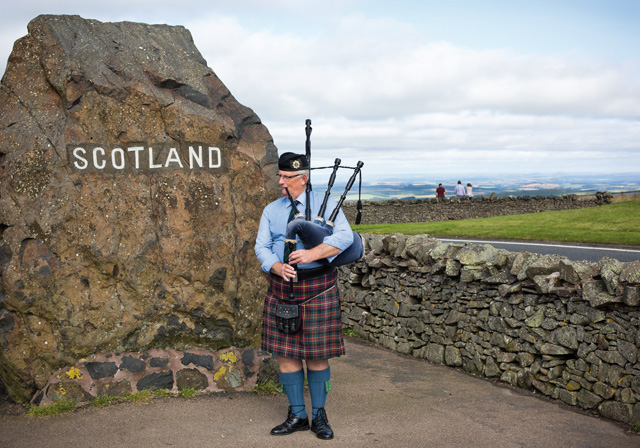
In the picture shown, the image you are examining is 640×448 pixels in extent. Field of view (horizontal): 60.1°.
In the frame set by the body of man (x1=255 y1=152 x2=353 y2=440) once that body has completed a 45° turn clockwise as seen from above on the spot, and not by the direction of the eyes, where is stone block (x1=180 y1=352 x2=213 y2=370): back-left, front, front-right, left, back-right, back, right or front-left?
front-right

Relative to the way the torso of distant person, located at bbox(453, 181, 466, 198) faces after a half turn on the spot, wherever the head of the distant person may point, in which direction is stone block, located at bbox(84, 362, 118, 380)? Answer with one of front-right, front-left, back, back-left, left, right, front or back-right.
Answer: front

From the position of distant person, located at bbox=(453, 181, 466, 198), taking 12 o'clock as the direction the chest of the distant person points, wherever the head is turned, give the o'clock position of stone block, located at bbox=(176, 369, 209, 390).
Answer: The stone block is roughly at 6 o'clock from the distant person.

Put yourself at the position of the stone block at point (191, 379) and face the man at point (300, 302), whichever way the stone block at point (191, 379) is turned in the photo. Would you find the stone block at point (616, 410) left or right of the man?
left

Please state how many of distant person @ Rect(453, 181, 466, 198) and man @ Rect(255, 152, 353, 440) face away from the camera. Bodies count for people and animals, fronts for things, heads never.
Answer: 1

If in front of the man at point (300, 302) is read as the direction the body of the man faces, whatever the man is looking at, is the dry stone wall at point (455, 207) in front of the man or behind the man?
behind

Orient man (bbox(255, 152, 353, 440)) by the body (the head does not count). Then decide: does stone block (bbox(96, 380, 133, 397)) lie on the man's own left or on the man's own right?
on the man's own right

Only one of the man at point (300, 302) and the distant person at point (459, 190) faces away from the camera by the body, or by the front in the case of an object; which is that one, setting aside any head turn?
the distant person

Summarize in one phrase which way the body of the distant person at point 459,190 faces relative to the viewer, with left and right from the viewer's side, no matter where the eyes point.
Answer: facing away from the viewer

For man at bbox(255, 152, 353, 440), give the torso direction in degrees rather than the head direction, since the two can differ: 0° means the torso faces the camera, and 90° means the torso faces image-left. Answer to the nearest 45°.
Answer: approximately 45°

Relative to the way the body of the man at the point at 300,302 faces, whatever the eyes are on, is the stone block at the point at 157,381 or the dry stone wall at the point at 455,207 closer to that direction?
the stone block

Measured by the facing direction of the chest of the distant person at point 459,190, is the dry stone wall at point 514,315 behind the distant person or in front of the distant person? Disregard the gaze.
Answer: behind

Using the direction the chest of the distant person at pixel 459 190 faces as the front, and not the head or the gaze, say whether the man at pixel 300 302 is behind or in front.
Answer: behind

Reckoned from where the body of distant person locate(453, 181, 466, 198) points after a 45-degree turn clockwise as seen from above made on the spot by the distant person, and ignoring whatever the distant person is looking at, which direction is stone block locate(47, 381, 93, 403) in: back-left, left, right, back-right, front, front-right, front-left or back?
back-right
